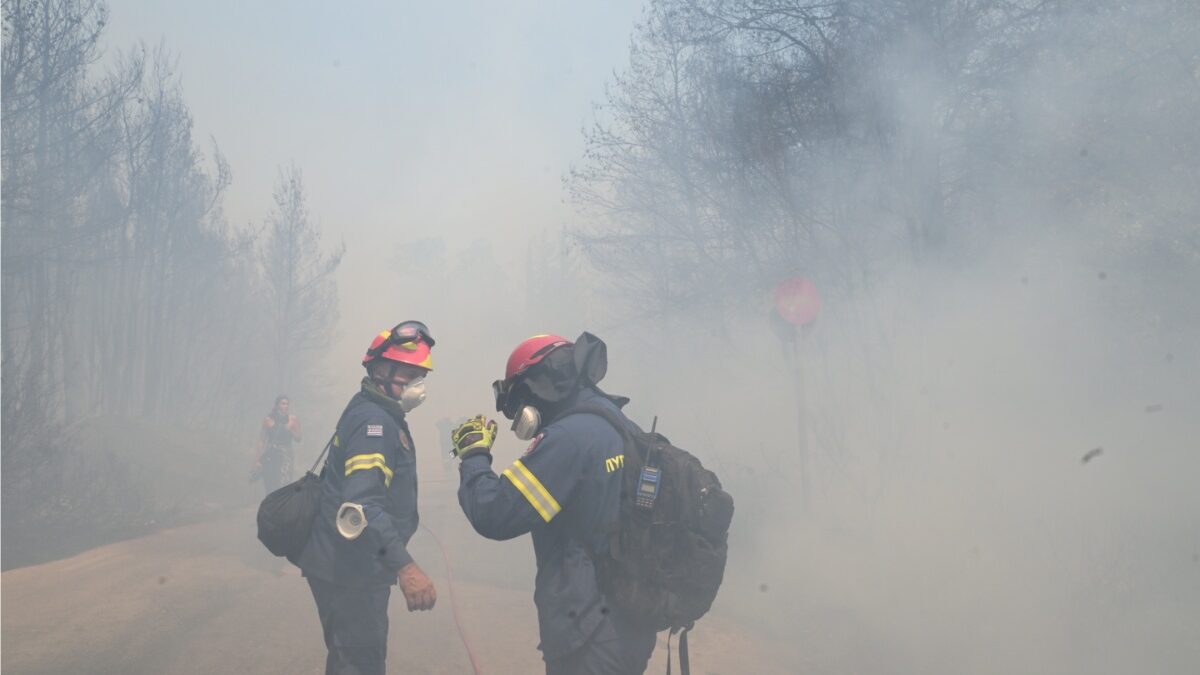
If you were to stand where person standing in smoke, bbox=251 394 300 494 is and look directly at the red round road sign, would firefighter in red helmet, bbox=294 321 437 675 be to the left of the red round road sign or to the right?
right

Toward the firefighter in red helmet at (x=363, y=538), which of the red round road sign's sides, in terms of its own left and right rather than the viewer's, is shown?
front

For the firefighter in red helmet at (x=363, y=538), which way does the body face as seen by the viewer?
to the viewer's right

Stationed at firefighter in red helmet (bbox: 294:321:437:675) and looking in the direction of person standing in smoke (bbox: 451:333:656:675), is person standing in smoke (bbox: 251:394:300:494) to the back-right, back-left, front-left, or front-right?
back-left

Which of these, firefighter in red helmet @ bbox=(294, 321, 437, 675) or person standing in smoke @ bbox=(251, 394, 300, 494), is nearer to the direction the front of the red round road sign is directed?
the firefighter in red helmet

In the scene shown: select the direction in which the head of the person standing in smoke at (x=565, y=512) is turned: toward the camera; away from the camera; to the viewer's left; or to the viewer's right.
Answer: to the viewer's left

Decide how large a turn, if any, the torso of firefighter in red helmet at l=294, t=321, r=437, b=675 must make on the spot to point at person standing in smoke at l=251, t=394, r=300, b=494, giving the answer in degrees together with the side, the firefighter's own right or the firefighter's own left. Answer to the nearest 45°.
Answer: approximately 90° to the firefighter's own left

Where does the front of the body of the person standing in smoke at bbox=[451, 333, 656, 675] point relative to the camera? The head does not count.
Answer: to the viewer's left

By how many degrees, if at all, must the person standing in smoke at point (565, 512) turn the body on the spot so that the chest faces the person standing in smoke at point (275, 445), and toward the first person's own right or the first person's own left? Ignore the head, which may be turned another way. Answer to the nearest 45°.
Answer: approximately 45° to the first person's own right

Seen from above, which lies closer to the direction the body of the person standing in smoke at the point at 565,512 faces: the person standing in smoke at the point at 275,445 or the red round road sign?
the person standing in smoke

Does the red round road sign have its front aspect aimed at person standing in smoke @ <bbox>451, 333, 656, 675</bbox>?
yes

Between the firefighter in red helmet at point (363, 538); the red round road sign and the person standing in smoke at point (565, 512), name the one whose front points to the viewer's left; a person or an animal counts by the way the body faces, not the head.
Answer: the person standing in smoke

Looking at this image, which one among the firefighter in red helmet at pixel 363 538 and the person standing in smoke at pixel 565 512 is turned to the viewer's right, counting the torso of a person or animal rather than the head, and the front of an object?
the firefighter in red helmet

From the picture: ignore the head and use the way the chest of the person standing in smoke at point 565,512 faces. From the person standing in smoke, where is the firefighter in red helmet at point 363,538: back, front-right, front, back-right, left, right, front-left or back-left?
front-right

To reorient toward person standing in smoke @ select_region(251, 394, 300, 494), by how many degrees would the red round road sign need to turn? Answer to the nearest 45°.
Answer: approximately 90° to its right
